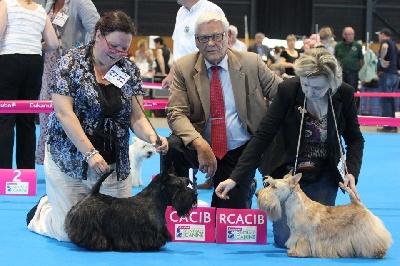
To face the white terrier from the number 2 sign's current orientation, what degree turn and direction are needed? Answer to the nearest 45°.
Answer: approximately 135° to its left

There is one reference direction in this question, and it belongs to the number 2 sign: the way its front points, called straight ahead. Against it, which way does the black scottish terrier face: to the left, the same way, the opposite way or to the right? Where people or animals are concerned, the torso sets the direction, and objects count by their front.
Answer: to the left

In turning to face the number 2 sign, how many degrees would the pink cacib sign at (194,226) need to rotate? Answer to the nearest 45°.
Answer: approximately 135° to its right

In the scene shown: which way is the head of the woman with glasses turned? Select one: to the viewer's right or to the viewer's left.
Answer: to the viewer's right
